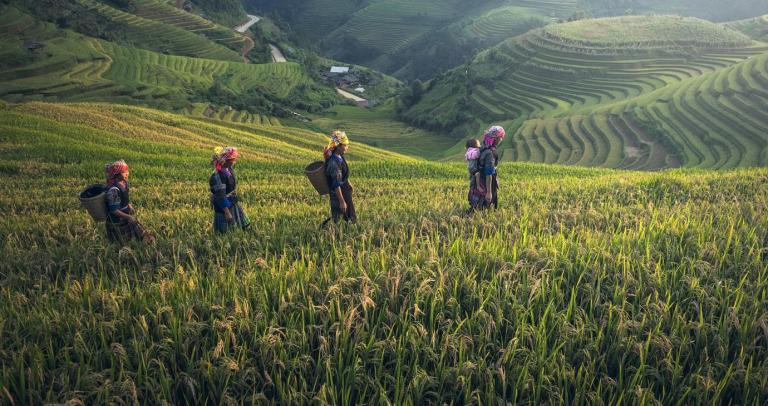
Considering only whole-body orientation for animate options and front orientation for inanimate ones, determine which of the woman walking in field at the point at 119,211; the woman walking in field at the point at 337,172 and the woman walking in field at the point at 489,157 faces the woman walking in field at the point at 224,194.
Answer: the woman walking in field at the point at 119,211

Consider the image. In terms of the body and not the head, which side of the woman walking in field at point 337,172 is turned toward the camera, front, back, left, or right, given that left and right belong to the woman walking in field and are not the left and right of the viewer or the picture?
right

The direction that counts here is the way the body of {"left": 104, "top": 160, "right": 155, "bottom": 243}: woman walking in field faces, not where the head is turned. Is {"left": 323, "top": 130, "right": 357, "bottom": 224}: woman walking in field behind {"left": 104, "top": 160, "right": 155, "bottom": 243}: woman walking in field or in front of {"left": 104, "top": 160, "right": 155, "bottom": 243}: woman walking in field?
in front

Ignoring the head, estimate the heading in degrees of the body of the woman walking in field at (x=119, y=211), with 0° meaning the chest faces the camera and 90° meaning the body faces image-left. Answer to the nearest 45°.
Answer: approximately 270°

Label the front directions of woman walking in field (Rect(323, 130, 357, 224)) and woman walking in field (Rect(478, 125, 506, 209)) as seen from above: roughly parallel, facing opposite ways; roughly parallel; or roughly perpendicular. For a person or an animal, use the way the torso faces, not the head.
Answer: roughly parallel

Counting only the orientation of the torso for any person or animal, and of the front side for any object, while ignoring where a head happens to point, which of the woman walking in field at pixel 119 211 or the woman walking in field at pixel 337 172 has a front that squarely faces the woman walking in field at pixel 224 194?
the woman walking in field at pixel 119 211

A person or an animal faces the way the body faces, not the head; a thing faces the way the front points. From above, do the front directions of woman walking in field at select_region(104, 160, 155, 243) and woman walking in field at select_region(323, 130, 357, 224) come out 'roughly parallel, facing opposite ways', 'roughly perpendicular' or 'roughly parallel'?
roughly parallel

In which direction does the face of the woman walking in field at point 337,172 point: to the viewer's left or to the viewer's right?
to the viewer's right

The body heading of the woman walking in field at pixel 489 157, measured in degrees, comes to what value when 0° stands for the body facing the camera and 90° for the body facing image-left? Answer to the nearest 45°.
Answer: approximately 270°

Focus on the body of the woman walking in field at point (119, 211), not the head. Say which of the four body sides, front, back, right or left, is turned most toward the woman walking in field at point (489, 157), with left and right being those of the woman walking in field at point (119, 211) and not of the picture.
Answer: front

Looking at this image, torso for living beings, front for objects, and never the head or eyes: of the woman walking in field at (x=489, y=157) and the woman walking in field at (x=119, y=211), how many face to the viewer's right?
2

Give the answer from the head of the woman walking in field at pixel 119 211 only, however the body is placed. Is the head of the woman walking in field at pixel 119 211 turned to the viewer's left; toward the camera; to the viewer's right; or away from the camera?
to the viewer's right
